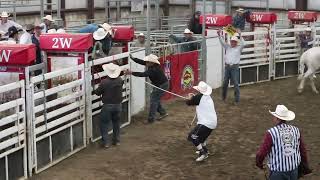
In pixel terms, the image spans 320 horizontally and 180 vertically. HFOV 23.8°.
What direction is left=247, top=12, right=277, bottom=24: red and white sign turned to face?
toward the camera

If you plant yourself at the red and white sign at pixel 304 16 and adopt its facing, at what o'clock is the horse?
The horse is roughly at 12 o'clock from the red and white sign.

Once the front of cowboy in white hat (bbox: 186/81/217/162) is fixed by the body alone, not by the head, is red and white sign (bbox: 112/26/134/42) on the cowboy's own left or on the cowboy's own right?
on the cowboy's own right

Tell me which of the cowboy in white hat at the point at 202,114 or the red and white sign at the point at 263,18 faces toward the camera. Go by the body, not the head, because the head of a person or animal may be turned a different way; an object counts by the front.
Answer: the red and white sign

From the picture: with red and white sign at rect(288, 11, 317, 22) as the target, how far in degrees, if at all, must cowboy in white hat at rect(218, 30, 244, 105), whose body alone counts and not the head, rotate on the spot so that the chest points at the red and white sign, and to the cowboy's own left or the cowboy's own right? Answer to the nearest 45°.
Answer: approximately 180°

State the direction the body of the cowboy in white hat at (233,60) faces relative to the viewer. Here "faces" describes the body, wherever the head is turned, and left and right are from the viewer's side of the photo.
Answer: facing the viewer

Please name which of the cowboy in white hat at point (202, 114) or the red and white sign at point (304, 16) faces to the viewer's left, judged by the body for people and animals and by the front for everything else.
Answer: the cowboy in white hat

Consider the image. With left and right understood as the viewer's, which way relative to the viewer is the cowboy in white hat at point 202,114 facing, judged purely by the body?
facing to the left of the viewer

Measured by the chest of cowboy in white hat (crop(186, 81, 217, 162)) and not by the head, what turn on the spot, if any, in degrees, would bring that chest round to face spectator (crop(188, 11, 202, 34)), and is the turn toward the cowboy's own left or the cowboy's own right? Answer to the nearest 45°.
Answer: approximately 90° to the cowboy's own right
